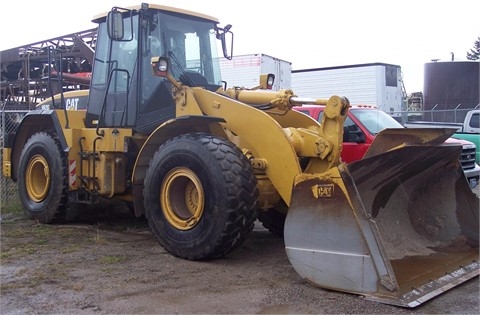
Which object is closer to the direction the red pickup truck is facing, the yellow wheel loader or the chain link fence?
the yellow wheel loader

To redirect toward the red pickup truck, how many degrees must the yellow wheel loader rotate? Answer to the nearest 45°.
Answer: approximately 90° to its left

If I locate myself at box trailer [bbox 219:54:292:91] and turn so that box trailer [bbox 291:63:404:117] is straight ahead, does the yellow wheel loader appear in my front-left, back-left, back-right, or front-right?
back-right

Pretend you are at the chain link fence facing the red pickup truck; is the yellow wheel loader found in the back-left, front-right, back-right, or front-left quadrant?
front-right

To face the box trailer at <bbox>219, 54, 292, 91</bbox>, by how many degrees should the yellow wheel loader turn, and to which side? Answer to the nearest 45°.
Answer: approximately 135° to its left

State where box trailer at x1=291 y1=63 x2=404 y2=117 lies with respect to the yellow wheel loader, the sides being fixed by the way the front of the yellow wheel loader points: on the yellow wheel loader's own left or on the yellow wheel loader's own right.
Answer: on the yellow wheel loader's own left

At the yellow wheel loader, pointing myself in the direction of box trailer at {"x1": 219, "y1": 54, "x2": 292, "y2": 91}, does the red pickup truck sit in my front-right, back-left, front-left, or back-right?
front-right

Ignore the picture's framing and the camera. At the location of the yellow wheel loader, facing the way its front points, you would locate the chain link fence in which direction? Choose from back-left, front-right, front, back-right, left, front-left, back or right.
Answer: back

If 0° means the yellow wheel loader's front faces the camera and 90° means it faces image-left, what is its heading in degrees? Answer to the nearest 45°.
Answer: approximately 315°
